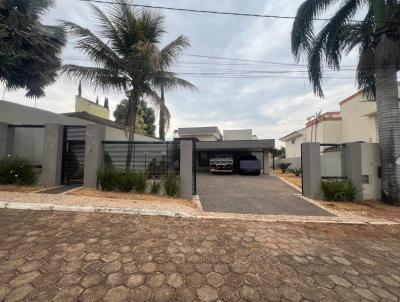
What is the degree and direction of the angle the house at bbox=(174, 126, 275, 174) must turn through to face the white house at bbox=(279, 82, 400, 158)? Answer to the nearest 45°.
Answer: approximately 90° to its left

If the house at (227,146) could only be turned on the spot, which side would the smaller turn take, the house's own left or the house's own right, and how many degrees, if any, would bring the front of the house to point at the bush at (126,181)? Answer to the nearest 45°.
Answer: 0° — it already faces it

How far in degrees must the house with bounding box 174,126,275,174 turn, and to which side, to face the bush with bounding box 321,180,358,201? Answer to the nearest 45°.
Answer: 0° — it already faces it

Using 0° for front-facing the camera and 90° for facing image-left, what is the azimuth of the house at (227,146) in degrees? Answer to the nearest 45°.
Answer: approximately 0°

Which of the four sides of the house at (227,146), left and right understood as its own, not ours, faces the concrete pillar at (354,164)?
front

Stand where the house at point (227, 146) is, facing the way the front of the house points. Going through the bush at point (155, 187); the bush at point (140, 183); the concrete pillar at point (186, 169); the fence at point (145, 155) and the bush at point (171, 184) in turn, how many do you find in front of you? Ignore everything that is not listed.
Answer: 5

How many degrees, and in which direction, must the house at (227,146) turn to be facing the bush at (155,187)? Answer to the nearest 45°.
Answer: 0° — it already faces it

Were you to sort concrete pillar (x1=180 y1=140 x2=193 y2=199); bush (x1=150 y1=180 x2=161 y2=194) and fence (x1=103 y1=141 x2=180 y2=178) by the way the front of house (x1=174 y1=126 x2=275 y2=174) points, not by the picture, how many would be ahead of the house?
3

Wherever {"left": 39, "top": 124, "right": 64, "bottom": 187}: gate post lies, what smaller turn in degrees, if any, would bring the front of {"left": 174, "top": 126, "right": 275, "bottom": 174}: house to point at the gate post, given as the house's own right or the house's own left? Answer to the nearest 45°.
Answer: approximately 45° to the house's own right

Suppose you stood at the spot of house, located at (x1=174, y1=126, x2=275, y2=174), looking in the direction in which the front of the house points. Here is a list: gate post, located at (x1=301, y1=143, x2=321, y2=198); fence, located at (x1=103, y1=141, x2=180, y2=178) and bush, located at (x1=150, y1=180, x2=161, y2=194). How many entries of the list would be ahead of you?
3

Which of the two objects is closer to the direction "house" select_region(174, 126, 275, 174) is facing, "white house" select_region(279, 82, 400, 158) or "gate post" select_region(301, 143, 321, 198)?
the gate post

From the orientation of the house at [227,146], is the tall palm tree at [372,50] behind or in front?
in front

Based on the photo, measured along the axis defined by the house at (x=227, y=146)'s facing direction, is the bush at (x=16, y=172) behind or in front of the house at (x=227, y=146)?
in front

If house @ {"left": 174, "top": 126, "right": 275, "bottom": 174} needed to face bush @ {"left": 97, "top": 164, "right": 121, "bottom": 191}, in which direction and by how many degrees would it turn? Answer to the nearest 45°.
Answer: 0° — it already faces it

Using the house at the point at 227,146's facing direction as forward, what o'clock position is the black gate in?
The black gate is roughly at 1 o'clock from the house.

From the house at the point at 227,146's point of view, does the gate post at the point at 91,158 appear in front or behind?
in front

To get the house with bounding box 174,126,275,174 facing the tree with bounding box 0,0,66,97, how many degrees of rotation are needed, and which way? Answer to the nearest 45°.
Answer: approximately 45° to its right
